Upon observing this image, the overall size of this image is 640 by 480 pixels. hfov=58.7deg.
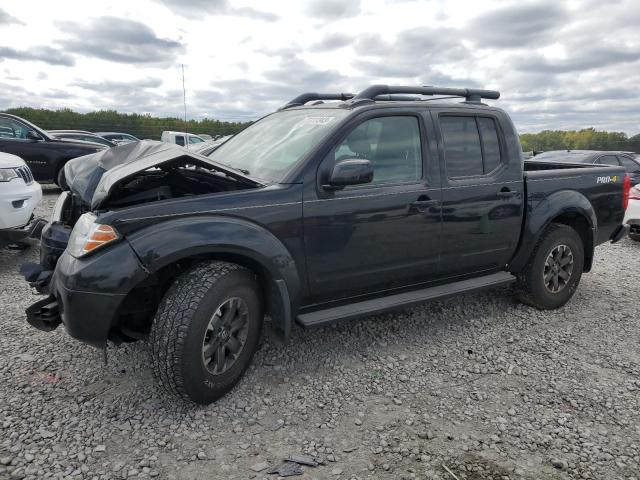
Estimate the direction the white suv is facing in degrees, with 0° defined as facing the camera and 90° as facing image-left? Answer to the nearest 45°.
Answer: approximately 315°

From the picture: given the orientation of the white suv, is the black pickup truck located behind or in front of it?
in front

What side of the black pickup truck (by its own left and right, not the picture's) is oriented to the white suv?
right

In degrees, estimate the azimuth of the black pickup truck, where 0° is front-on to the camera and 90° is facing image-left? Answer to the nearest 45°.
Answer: approximately 45°

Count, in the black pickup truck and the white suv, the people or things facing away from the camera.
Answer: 0
